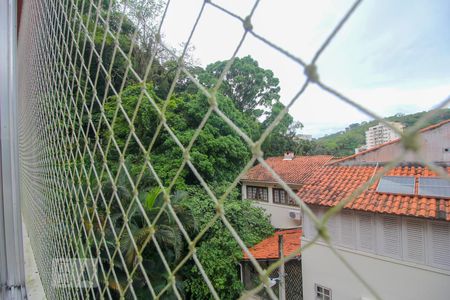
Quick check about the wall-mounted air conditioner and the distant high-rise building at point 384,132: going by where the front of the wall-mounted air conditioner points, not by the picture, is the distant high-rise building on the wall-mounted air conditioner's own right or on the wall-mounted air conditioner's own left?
on the wall-mounted air conditioner's own left

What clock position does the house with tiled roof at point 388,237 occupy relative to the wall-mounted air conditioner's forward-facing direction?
The house with tiled roof is roughly at 10 o'clock from the wall-mounted air conditioner.

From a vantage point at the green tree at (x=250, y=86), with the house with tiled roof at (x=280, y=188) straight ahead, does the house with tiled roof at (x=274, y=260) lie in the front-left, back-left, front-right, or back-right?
front-right

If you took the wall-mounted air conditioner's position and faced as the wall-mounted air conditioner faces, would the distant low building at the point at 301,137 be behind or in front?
behind

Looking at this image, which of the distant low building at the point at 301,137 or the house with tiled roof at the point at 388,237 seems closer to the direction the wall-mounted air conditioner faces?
the house with tiled roof

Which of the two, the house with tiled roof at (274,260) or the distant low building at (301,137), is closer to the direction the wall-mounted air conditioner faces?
the house with tiled roof

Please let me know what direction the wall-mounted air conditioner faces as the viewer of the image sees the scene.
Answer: facing the viewer and to the left of the viewer

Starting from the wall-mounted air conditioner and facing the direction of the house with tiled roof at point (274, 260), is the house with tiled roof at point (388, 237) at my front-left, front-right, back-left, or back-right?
front-left
